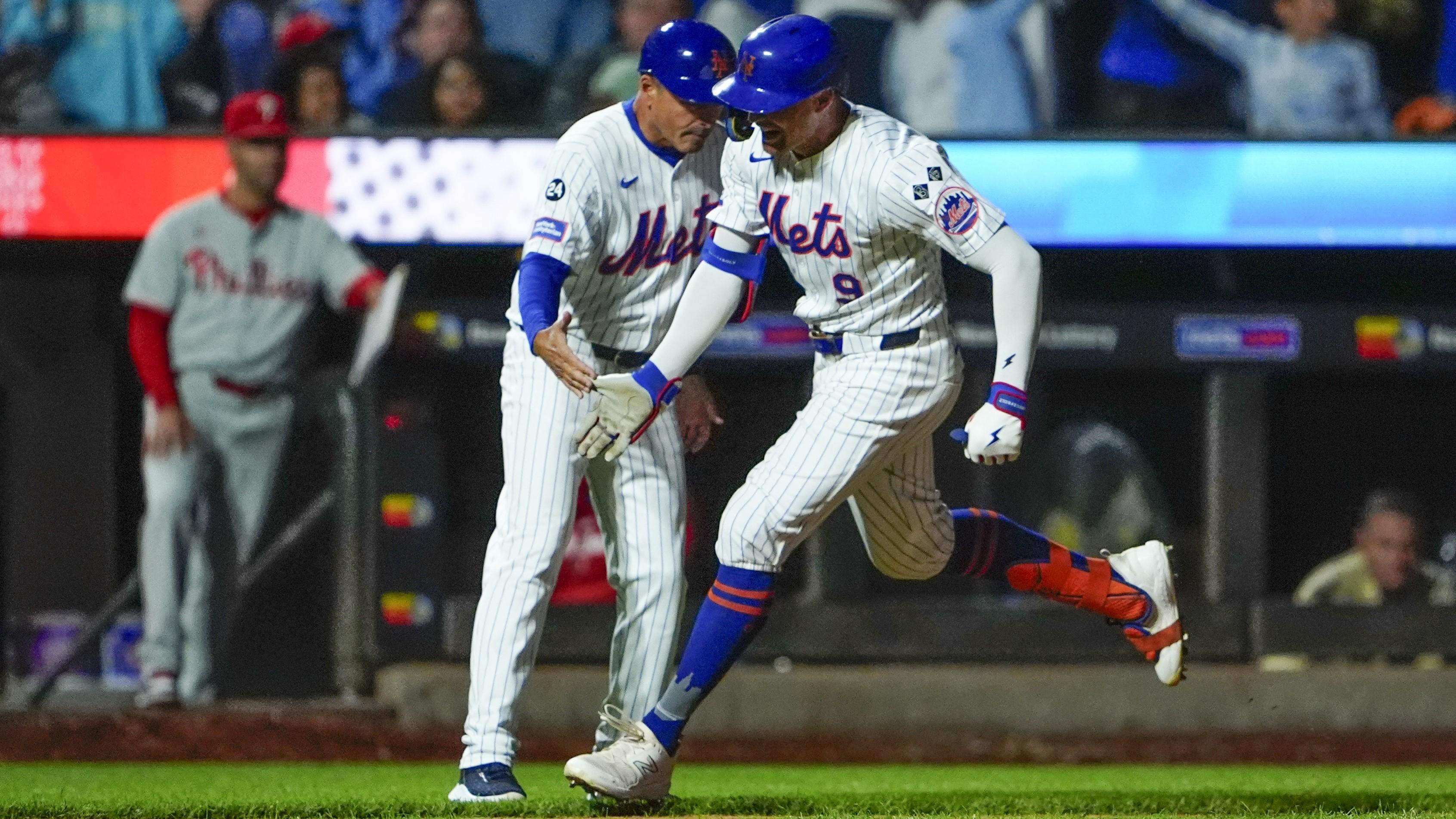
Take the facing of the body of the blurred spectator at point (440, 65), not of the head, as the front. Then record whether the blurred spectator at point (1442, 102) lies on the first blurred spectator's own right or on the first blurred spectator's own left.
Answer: on the first blurred spectator's own left

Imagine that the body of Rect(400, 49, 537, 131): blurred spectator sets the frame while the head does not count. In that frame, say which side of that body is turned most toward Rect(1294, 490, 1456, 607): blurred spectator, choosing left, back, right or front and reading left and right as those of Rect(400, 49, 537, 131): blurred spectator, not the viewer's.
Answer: left

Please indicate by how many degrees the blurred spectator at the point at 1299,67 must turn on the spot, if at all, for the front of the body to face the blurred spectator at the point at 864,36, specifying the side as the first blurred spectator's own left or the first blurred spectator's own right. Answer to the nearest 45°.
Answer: approximately 90° to the first blurred spectator's own right

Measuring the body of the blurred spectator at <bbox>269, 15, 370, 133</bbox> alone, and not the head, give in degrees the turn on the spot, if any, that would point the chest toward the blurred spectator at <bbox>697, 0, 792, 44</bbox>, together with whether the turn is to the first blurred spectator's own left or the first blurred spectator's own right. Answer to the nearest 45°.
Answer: approximately 90° to the first blurred spectator's own left

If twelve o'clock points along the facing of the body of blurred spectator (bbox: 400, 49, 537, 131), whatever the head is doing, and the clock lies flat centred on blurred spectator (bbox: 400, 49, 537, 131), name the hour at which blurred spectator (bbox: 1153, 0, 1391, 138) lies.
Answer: blurred spectator (bbox: 1153, 0, 1391, 138) is roughly at 9 o'clock from blurred spectator (bbox: 400, 49, 537, 131).

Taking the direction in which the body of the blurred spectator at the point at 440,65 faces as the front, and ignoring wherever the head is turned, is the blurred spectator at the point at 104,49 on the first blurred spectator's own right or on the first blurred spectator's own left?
on the first blurred spectator's own right
